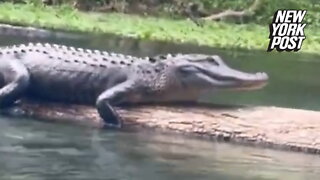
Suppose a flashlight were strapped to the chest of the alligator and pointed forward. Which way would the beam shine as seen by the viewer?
to the viewer's right
